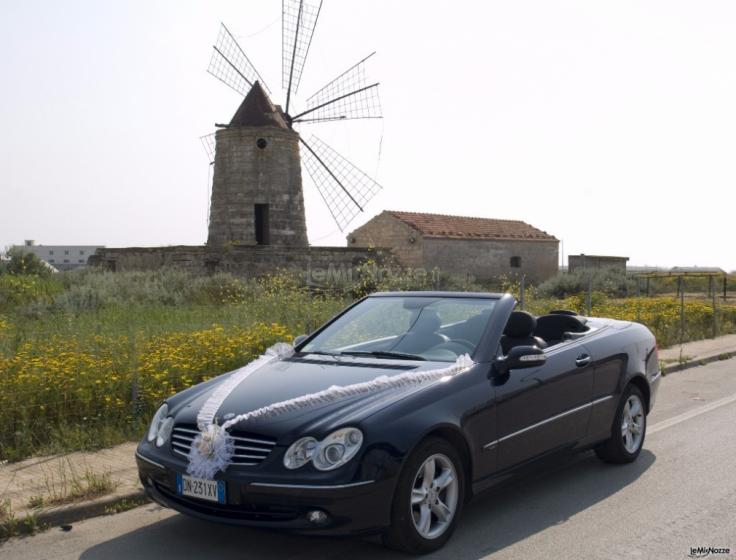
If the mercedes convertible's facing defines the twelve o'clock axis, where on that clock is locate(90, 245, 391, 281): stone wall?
The stone wall is roughly at 4 o'clock from the mercedes convertible.

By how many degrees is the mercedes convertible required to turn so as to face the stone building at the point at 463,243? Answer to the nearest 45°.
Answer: approximately 135° to its right

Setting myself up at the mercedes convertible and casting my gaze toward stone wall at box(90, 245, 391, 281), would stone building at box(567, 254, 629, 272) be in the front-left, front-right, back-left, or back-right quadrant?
front-right

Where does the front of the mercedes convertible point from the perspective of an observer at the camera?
facing the viewer and to the left of the viewer

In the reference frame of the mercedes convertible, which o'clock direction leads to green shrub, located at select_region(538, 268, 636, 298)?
The green shrub is roughly at 5 o'clock from the mercedes convertible.

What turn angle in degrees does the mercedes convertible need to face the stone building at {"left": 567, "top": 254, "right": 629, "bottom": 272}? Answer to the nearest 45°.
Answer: approximately 135° to its right

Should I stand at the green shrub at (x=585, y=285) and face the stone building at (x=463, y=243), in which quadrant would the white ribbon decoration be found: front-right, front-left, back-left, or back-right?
back-left
